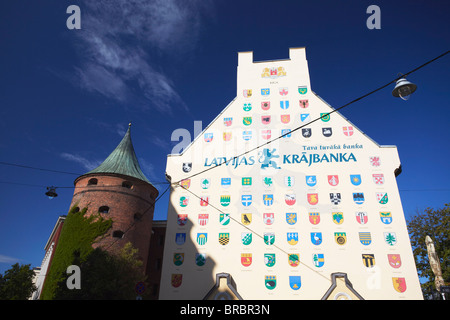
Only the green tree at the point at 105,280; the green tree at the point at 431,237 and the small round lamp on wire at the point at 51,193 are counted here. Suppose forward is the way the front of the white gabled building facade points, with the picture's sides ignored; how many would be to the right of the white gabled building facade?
2

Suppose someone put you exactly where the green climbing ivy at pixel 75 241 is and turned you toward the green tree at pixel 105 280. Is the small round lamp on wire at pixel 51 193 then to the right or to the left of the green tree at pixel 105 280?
right

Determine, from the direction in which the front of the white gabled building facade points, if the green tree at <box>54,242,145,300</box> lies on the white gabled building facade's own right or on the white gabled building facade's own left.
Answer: on the white gabled building facade's own right

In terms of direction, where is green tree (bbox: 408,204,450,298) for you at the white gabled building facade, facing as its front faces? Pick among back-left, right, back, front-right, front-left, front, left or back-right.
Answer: back-left

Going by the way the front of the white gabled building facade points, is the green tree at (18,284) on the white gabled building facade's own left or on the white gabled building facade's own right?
on the white gabled building facade's own right

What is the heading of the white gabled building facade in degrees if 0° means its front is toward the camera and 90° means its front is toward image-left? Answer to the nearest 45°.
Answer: approximately 0°

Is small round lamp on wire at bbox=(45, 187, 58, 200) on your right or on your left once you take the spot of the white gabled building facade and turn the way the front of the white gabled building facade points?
on your right

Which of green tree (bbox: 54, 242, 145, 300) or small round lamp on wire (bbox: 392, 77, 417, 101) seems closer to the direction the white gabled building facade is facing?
the small round lamp on wire

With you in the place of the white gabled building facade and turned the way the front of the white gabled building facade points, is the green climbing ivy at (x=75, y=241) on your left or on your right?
on your right

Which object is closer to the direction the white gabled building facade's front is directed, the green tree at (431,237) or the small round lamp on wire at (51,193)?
the small round lamp on wire
